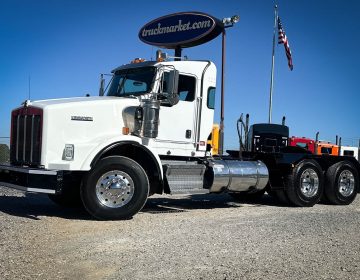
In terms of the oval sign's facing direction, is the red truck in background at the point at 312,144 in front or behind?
behind

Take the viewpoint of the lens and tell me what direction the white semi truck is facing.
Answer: facing the viewer and to the left of the viewer

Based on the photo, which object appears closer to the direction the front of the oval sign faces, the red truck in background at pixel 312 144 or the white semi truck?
the white semi truck

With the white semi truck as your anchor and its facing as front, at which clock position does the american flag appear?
The american flag is roughly at 5 o'clock from the white semi truck.

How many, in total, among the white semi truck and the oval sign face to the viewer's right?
0

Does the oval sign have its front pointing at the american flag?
no

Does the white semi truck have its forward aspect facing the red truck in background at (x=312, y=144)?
no
